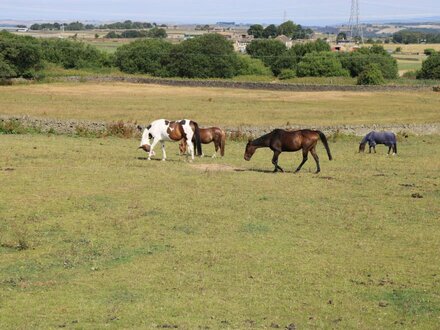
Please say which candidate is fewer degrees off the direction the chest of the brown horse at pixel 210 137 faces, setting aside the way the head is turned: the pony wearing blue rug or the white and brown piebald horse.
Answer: the white and brown piebald horse

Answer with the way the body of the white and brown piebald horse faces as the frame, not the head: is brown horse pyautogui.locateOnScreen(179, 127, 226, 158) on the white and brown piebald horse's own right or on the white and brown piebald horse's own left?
on the white and brown piebald horse's own right

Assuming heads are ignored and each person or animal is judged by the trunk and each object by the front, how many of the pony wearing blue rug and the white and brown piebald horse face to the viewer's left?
2

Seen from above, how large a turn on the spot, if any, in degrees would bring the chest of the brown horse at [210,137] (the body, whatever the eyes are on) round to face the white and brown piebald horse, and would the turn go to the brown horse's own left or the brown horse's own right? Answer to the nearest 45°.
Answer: approximately 45° to the brown horse's own left

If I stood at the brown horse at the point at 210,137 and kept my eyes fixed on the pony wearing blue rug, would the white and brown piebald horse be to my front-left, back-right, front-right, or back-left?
back-right

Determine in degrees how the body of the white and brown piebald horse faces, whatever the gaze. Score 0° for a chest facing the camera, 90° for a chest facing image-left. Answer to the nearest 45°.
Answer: approximately 90°

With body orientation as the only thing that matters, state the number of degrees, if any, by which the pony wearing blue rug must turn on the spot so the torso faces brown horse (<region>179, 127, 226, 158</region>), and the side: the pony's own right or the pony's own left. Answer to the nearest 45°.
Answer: approximately 45° to the pony's own left

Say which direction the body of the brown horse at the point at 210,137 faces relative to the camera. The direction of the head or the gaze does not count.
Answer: to the viewer's left

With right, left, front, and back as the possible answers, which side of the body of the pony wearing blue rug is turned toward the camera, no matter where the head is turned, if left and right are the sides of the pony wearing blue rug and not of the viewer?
left
